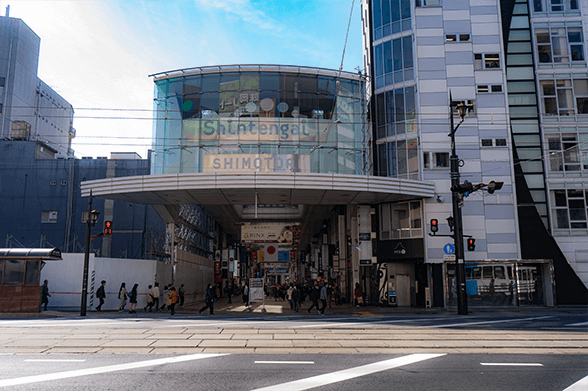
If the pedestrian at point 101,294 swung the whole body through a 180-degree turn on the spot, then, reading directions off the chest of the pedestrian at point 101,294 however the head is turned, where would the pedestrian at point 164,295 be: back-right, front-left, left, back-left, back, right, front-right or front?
back-right

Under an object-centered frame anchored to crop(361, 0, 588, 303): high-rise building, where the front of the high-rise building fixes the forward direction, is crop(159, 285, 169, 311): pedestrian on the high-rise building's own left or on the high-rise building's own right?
on the high-rise building's own right

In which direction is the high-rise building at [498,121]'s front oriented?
toward the camera

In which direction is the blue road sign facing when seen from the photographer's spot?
facing the viewer

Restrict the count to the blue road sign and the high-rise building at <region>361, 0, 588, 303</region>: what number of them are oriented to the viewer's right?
0

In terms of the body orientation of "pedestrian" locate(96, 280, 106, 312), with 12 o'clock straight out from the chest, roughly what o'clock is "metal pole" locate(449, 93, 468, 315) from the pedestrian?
The metal pole is roughly at 1 o'clock from the pedestrian.

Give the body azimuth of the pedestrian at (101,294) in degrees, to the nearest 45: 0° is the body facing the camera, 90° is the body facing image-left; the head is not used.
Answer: approximately 270°

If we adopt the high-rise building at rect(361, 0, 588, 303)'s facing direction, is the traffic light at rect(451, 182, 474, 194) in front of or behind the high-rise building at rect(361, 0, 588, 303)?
in front

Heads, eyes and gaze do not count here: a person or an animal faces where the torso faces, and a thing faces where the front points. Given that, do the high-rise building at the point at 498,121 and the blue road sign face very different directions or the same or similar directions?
same or similar directions

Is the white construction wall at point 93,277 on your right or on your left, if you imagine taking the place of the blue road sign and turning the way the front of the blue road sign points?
on your right

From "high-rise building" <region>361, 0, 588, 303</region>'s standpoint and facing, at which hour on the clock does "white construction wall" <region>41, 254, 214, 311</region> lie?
The white construction wall is roughly at 2 o'clock from the high-rise building.

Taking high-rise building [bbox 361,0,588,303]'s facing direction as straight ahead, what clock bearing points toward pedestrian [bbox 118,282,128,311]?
The pedestrian is roughly at 2 o'clock from the high-rise building.

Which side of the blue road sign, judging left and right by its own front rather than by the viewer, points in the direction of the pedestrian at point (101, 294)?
right

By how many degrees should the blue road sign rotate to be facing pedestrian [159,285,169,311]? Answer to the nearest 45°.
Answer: approximately 90° to its right

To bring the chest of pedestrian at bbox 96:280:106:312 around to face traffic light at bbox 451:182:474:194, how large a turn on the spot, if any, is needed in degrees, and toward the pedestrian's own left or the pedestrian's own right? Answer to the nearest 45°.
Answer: approximately 45° to the pedestrian's own right
